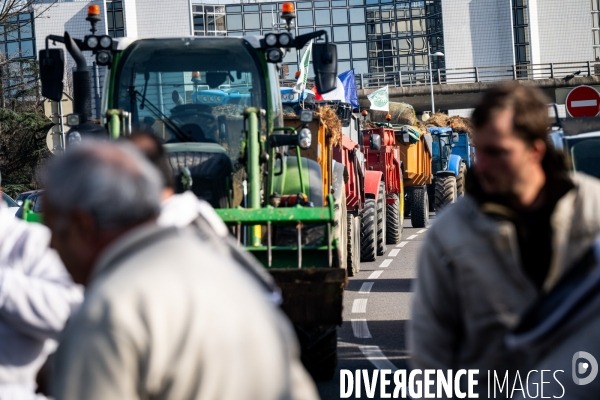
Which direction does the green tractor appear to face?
toward the camera

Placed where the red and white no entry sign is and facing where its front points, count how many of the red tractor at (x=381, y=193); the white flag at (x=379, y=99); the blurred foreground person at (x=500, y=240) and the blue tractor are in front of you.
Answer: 1

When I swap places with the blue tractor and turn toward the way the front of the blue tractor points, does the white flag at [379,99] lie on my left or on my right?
on my right

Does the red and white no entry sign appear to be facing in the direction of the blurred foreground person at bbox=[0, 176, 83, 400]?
yes

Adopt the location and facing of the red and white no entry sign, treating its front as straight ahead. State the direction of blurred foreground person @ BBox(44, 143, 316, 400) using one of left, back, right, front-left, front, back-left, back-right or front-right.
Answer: front

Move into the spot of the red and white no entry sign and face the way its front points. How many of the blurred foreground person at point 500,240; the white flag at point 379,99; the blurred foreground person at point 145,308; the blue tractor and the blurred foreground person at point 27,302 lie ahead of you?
3

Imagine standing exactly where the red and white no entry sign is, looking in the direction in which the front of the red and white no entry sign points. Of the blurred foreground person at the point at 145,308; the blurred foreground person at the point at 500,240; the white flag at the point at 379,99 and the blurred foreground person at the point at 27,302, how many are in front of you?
3

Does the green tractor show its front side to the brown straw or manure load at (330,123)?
no

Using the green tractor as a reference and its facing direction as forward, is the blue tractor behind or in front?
behind

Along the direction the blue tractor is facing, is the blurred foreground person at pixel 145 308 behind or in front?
in front

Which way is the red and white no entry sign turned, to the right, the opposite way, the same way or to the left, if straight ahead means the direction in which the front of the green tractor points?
the same way

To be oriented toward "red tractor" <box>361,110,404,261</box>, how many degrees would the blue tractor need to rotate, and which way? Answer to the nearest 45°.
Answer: approximately 45° to its left

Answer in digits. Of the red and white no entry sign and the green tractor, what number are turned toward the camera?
2

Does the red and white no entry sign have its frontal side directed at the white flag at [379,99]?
no

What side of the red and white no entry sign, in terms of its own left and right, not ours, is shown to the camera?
front

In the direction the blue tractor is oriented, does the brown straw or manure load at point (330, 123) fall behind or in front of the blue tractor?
in front

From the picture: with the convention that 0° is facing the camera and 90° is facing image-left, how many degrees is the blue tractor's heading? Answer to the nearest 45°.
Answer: approximately 45°

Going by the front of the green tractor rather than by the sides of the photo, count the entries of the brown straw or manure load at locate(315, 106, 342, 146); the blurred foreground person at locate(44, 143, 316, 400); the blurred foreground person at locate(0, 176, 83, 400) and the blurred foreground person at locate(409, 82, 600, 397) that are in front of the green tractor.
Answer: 3

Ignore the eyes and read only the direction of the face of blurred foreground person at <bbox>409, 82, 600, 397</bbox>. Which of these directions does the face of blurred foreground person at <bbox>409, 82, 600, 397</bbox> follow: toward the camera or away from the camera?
toward the camera
